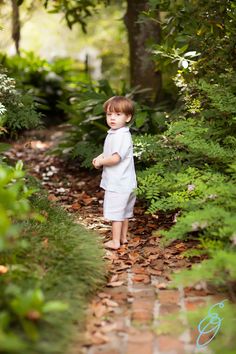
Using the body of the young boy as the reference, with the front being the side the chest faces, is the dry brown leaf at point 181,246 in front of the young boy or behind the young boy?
behind

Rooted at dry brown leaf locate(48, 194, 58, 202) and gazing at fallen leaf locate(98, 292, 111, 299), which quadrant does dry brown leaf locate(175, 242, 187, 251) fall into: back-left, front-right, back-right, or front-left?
front-left

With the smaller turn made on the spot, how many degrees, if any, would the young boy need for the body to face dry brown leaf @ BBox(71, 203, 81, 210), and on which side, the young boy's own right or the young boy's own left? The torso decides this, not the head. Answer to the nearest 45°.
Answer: approximately 90° to the young boy's own right

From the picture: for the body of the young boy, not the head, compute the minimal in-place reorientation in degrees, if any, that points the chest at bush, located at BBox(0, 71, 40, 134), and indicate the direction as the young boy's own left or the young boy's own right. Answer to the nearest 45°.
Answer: approximately 45° to the young boy's own right

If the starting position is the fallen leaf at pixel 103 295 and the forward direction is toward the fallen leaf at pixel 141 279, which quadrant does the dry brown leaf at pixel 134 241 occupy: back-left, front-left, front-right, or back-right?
front-left

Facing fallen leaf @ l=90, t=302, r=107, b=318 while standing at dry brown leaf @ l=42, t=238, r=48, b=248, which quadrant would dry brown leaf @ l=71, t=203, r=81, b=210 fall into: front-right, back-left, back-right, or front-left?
back-left

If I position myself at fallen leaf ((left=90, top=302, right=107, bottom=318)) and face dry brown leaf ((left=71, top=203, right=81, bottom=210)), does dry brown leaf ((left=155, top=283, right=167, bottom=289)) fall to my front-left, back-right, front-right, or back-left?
front-right

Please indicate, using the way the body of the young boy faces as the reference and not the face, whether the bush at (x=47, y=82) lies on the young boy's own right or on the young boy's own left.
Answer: on the young boy's own right

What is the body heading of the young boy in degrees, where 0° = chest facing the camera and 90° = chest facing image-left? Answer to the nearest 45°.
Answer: approximately 90°
